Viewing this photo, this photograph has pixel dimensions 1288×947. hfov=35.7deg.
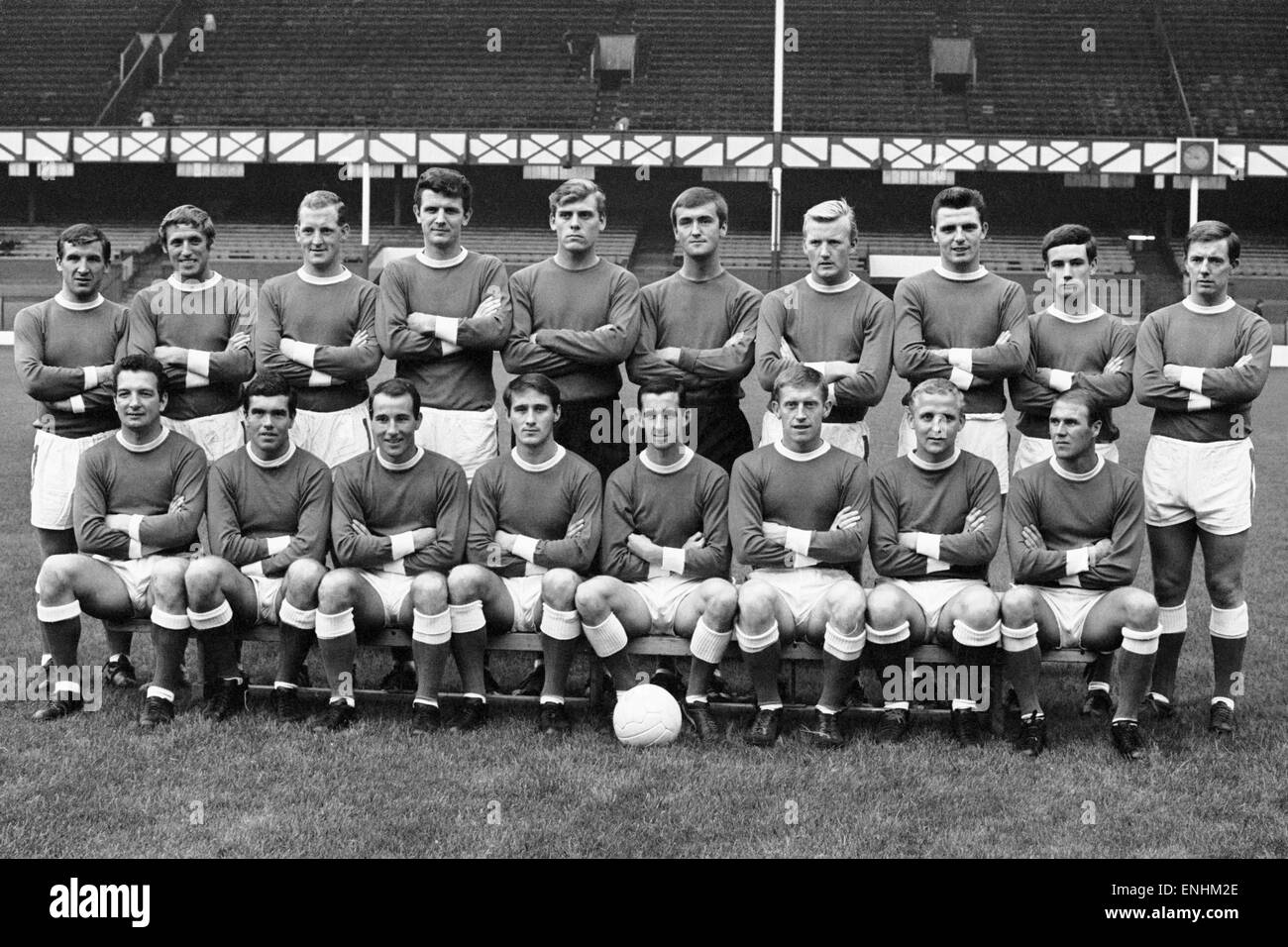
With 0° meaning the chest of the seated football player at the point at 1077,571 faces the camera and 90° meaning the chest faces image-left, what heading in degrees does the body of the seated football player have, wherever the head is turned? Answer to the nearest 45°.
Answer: approximately 0°

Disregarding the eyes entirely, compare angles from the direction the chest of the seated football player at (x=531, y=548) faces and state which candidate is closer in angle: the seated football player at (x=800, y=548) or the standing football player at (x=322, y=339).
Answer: the seated football player

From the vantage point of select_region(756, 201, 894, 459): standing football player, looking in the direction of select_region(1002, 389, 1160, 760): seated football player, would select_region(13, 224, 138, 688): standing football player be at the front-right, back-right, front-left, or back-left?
back-right

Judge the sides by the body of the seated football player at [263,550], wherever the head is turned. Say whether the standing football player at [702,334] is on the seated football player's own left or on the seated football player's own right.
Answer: on the seated football player's own left

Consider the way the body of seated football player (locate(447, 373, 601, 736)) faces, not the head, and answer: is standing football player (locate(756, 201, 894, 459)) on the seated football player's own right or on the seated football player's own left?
on the seated football player's own left

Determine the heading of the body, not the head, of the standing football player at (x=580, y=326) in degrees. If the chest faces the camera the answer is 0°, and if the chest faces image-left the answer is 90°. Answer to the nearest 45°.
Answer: approximately 0°

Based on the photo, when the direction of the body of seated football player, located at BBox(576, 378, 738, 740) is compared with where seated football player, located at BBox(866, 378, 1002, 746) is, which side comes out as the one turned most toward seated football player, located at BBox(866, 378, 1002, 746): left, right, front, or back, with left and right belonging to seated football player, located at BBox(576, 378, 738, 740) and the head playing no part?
left

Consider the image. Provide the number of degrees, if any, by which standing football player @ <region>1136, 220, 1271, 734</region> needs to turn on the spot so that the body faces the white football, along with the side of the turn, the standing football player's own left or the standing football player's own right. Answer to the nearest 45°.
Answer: approximately 45° to the standing football player's own right

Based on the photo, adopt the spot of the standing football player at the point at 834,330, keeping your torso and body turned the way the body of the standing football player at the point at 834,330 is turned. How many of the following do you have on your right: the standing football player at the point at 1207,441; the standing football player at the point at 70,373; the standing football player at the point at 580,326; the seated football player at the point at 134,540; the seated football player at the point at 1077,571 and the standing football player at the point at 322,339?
4

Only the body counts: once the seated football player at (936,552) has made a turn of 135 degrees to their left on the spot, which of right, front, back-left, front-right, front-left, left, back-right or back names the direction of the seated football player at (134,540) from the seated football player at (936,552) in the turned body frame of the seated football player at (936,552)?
back-left

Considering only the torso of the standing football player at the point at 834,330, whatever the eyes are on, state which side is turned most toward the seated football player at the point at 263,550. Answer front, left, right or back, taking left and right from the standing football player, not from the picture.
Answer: right
